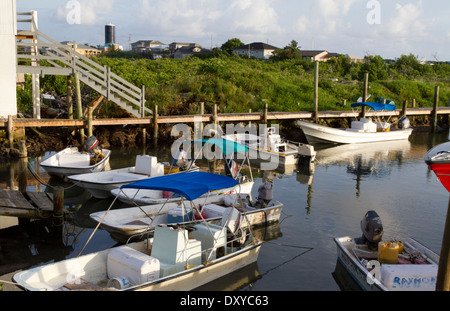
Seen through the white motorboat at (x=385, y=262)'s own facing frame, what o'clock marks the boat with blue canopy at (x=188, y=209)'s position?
The boat with blue canopy is roughly at 5 o'clock from the white motorboat.

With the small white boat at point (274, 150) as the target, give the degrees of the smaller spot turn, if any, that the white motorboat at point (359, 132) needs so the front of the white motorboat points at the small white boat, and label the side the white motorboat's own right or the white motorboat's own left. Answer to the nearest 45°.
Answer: approximately 45° to the white motorboat's own left

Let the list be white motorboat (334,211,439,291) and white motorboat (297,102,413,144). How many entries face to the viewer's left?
1

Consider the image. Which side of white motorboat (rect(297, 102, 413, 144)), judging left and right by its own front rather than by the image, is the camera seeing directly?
left

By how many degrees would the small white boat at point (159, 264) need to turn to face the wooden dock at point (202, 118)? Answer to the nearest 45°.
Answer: approximately 135° to its right

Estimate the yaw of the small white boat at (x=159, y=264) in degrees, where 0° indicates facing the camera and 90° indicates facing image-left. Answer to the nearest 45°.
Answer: approximately 45°

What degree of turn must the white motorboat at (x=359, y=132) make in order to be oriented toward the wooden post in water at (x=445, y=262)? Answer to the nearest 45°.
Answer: approximately 90° to its left

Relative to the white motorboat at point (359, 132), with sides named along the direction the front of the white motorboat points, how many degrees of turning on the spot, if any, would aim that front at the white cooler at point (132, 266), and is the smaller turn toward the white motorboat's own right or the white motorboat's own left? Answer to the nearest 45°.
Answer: approximately 90° to the white motorboat's own left

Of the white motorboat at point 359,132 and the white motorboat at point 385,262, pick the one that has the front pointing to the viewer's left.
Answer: the white motorboat at point 359,132

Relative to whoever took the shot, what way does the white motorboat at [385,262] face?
facing the viewer and to the right of the viewer
